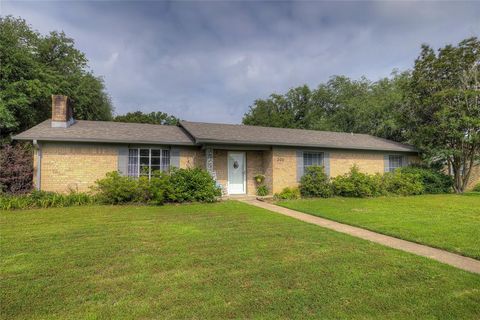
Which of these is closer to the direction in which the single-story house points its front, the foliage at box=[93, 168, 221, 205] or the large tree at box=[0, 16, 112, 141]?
the foliage

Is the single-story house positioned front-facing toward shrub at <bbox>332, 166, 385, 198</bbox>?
no

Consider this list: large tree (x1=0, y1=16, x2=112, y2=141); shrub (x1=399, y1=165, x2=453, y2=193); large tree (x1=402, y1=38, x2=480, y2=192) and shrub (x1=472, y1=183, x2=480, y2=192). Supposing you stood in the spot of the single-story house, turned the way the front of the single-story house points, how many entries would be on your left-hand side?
3

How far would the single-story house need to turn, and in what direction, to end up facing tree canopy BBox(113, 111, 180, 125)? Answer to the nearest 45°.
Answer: approximately 180°

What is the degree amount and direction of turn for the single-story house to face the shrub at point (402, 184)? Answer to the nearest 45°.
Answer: approximately 90° to its left

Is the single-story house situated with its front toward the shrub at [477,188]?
no

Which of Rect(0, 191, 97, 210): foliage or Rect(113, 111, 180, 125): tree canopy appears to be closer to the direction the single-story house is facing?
the foliage

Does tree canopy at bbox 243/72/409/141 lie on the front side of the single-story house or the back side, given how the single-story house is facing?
on the back side

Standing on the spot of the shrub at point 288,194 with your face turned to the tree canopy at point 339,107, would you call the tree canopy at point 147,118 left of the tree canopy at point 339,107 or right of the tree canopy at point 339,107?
left

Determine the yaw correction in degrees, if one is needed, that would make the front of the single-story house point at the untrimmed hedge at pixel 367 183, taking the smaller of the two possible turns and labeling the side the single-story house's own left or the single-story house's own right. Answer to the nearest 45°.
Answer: approximately 90° to the single-story house's own left

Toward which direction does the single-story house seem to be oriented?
toward the camera

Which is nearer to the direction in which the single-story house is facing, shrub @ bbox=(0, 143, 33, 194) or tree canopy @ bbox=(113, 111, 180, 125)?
the shrub

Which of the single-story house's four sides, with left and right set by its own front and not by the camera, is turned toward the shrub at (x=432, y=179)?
left

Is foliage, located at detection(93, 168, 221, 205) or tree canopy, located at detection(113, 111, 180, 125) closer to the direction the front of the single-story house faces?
the foliage

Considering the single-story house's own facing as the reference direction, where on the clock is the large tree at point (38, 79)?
The large tree is roughly at 4 o'clock from the single-story house.

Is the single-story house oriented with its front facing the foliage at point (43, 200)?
no
